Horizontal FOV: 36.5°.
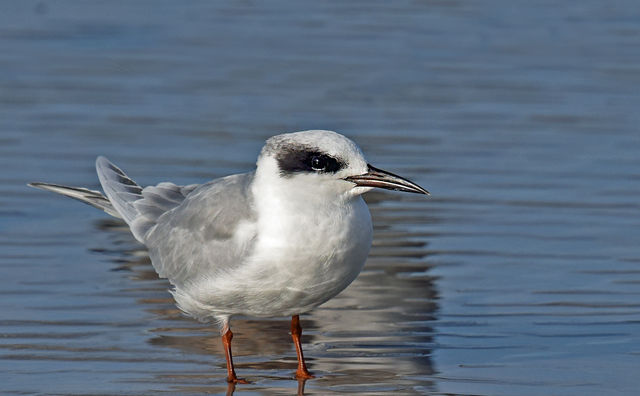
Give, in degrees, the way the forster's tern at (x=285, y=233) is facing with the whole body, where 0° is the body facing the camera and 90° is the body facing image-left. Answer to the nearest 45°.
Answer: approximately 315°
